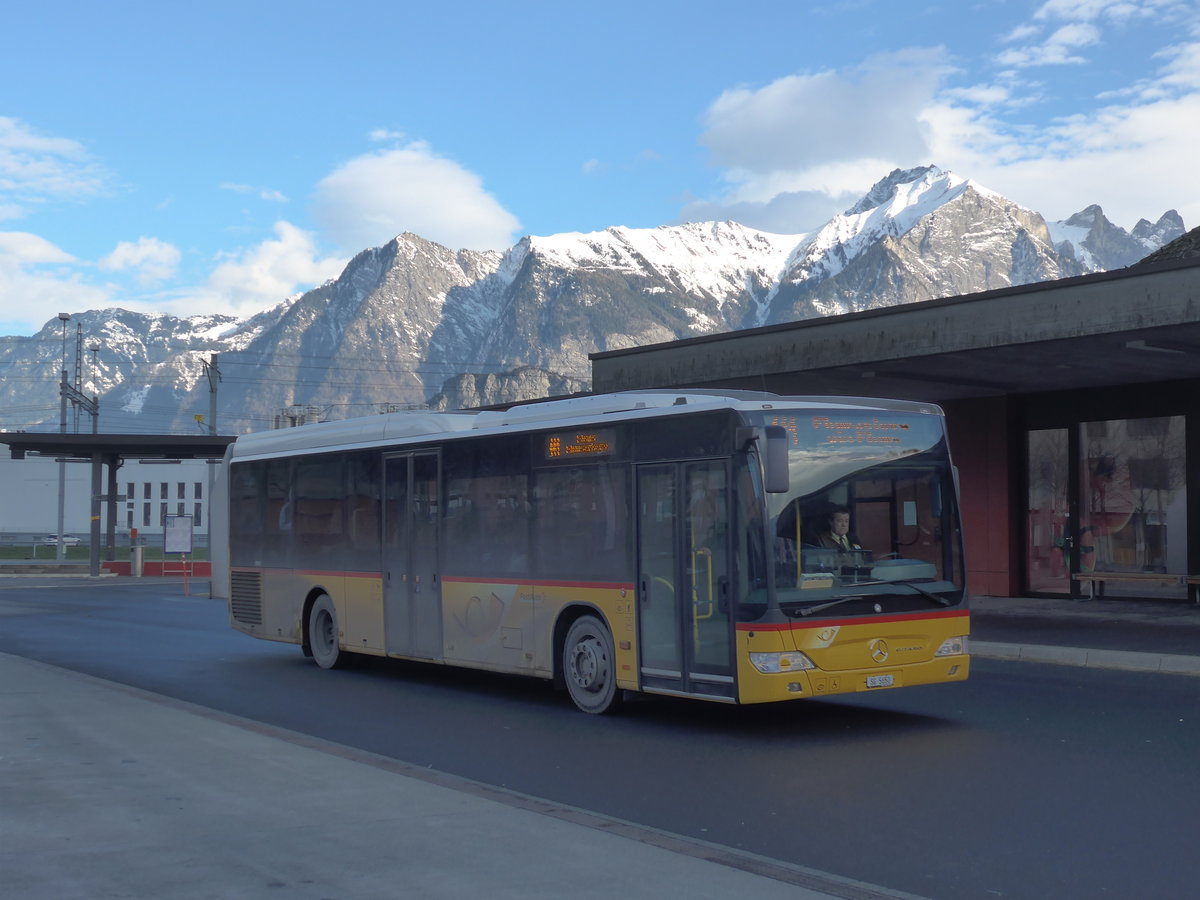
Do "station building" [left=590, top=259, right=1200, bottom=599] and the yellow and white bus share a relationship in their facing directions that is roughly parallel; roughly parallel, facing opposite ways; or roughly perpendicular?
roughly perpendicular

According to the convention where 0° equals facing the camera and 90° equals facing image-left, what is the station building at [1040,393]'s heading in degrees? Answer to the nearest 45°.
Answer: approximately 45°

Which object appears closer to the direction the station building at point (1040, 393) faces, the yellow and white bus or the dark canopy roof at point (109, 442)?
the yellow and white bus

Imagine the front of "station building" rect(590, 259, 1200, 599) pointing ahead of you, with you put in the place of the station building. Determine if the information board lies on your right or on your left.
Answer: on your right

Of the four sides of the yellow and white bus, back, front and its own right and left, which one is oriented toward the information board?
back
